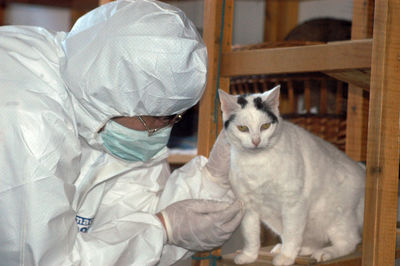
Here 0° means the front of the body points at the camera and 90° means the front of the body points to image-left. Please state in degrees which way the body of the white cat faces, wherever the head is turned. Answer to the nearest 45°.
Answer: approximately 45°
